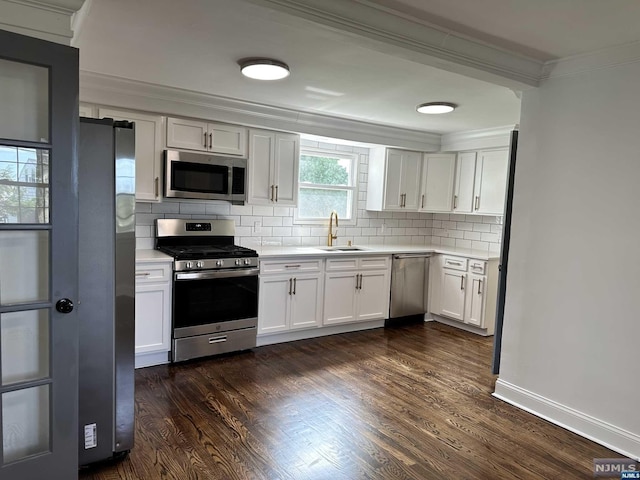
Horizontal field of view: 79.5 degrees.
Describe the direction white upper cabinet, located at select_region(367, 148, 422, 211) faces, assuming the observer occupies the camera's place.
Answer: facing the viewer and to the right of the viewer

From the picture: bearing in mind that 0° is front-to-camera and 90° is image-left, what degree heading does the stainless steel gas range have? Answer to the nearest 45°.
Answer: approximately 315°

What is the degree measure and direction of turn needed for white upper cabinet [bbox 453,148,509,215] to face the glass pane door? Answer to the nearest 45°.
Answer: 0° — it already faces it

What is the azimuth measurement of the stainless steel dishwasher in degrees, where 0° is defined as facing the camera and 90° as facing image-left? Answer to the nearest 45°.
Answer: approximately 315°

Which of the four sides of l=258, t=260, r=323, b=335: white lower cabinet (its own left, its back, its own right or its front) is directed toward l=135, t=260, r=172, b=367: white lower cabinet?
right

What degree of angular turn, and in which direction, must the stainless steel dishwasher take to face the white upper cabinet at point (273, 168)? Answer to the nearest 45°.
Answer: approximately 90° to its right

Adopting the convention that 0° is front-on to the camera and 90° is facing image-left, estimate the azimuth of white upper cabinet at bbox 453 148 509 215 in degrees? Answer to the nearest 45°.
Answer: approximately 45°
